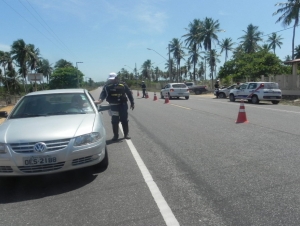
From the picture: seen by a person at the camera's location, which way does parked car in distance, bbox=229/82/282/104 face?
facing away from the viewer and to the left of the viewer

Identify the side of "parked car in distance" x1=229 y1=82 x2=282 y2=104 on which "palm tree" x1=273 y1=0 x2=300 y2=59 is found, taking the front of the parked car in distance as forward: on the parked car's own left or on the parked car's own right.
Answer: on the parked car's own right

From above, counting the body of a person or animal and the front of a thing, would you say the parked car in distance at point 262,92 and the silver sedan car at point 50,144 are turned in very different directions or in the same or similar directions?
very different directions

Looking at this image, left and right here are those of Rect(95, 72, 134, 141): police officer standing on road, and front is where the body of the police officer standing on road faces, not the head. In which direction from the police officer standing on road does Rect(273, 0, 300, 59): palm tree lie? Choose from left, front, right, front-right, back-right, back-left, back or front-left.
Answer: back

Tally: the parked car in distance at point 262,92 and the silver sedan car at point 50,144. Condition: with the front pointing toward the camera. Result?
1

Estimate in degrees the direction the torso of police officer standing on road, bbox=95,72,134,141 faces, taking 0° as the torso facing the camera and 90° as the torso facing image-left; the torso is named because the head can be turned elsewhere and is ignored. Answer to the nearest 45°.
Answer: approximately 45°

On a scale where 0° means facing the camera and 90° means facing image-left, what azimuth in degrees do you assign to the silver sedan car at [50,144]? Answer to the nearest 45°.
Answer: approximately 0°

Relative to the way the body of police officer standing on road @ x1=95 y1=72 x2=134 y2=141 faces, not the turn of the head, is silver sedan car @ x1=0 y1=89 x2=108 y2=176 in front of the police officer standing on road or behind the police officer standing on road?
in front

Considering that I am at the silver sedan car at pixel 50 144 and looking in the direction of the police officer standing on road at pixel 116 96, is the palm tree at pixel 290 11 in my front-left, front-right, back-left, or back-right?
front-right

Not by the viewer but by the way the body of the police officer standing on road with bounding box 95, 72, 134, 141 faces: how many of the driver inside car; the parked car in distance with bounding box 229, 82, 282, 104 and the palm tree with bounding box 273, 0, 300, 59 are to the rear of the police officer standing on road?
2

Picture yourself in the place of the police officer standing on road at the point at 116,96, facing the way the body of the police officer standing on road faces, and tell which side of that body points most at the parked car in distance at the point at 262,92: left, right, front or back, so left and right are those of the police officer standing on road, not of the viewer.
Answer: back
